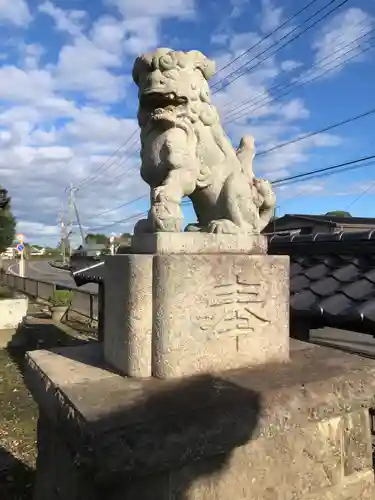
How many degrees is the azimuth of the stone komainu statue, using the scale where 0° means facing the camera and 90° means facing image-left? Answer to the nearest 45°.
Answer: approximately 45°

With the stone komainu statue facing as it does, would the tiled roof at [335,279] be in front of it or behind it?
behind

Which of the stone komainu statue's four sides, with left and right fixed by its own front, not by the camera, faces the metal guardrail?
right

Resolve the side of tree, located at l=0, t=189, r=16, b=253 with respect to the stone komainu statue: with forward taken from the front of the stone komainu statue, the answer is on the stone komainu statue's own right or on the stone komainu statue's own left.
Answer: on the stone komainu statue's own right

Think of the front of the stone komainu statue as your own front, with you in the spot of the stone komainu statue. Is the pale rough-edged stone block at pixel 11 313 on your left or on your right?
on your right
